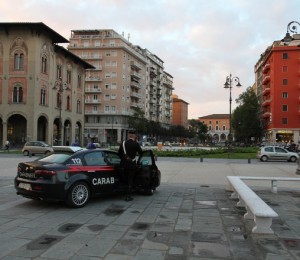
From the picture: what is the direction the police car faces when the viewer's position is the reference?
facing away from the viewer and to the right of the viewer
